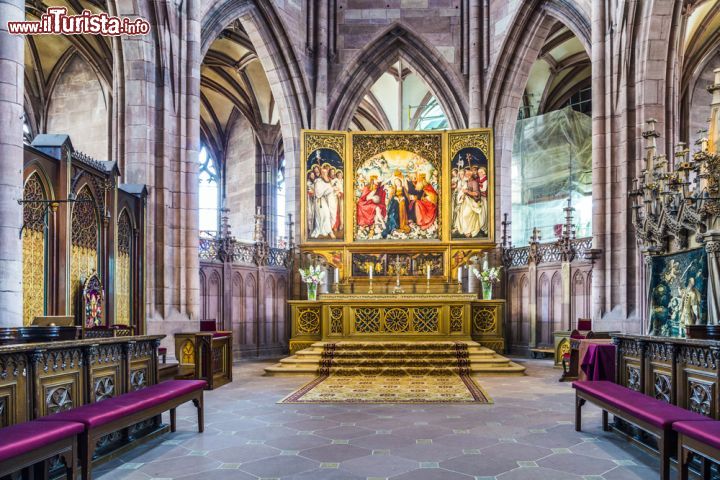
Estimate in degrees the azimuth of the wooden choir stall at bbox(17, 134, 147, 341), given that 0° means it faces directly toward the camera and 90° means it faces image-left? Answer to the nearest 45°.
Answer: approximately 315°

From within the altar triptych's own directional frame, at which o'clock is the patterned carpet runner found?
The patterned carpet runner is roughly at 12 o'clock from the altar triptych.

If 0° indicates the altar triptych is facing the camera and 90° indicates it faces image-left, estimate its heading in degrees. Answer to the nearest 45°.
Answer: approximately 0°

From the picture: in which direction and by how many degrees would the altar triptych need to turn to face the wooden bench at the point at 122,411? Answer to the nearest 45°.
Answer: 0° — it already faces it

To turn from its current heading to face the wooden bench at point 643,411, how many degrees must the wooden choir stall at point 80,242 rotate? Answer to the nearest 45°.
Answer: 0° — it already faces it

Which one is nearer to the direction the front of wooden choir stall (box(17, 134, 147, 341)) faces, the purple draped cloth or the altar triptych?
the purple draped cloth

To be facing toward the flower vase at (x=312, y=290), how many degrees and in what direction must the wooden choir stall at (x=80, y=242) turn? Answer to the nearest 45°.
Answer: approximately 90° to its left
